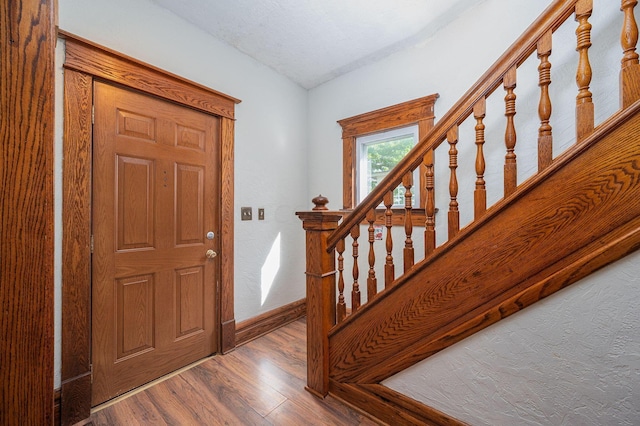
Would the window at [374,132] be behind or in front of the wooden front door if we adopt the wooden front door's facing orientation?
in front

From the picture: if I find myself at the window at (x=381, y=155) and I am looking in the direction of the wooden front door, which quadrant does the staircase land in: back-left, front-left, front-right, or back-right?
front-left

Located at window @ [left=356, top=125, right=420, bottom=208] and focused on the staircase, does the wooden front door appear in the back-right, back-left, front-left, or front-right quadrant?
front-right

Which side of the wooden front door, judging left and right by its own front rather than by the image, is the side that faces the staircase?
front

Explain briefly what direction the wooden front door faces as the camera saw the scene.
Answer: facing the viewer and to the right of the viewer

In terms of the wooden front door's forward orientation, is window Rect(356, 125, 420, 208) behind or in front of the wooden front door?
in front
